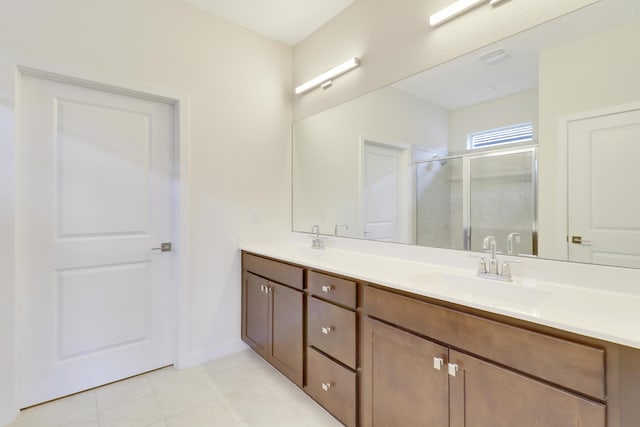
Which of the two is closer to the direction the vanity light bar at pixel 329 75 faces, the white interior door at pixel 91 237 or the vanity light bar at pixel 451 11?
the white interior door

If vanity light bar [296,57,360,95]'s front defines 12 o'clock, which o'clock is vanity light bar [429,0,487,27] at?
vanity light bar [429,0,487,27] is roughly at 9 o'clock from vanity light bar [296,57,360,95].

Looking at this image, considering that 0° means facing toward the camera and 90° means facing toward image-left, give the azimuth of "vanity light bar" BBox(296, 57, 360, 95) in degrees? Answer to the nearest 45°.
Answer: approximately 45°

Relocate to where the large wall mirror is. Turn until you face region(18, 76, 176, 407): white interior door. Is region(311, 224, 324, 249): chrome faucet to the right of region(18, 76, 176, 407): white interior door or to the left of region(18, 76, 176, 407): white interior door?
right

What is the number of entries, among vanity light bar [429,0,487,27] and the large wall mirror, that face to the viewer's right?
0

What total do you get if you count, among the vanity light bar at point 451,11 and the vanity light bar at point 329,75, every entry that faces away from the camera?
0

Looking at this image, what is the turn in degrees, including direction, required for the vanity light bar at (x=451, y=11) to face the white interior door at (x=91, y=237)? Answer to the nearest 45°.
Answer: approximately 45° to its right

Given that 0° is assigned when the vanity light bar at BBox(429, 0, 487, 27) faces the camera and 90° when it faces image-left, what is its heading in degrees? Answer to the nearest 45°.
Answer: approximately 45°

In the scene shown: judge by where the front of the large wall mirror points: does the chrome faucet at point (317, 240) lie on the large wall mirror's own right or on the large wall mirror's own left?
on the large wall mirror's own right
